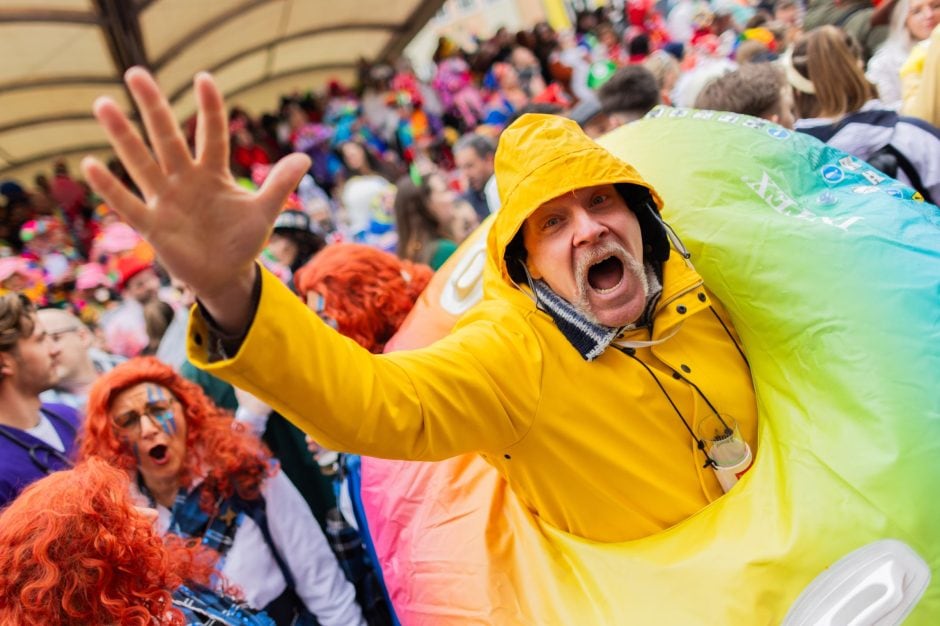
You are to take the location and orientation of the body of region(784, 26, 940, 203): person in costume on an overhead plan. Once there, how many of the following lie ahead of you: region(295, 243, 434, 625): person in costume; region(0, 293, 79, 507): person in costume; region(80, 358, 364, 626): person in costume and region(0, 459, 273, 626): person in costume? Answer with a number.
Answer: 0

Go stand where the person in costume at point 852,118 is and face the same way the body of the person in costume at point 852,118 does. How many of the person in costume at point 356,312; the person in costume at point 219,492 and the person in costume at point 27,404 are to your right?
0

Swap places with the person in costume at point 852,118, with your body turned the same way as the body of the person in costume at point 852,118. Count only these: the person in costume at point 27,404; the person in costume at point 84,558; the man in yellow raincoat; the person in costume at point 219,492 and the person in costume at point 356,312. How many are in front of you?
0

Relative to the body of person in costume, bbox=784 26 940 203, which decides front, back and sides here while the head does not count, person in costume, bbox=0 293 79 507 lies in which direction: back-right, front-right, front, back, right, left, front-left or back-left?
back-left

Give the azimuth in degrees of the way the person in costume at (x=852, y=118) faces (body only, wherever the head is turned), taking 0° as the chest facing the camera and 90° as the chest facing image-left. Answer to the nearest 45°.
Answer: approximately 180°

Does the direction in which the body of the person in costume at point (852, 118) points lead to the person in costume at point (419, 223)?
no

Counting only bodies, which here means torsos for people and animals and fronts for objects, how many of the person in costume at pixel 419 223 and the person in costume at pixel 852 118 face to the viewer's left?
0

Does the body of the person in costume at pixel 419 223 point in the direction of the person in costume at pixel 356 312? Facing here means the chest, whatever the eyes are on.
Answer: no

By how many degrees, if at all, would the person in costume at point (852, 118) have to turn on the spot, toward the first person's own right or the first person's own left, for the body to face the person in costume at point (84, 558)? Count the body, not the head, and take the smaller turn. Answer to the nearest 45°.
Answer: approximately 135° to the first person's own left

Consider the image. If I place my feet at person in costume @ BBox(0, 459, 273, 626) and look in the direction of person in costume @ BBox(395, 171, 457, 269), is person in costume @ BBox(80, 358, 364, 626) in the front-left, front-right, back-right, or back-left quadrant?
front-left

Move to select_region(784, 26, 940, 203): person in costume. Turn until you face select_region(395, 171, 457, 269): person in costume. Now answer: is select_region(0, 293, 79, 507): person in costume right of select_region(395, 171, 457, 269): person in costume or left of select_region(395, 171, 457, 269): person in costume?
left

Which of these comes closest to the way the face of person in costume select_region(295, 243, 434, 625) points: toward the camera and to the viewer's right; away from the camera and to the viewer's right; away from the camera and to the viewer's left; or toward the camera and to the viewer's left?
away from the camera and to the viewer's left

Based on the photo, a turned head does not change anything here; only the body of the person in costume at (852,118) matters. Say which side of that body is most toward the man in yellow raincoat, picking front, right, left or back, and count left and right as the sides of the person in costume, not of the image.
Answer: back
